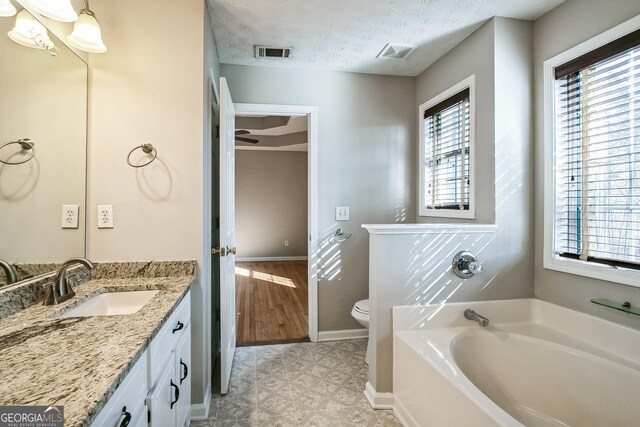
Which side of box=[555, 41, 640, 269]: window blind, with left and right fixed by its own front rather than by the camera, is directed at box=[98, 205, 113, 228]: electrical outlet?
front

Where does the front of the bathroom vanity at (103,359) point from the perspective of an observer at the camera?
facing the viewer and to the right of the viewer

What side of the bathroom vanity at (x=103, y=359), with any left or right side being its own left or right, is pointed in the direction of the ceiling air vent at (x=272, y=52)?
left

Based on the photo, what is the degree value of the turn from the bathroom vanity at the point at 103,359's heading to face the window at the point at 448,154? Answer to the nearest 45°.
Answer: approximately 45° to its left
